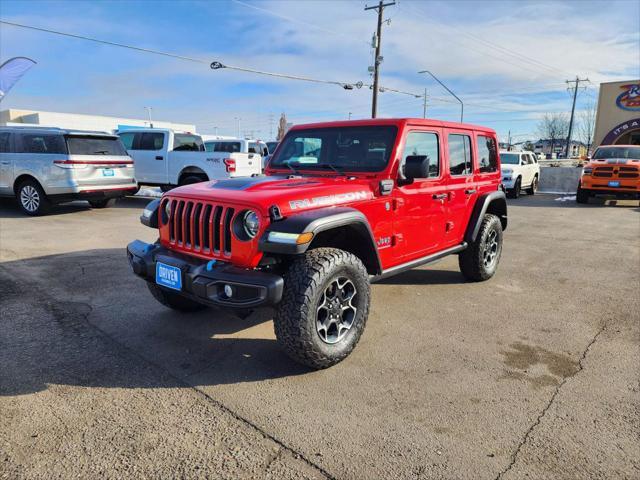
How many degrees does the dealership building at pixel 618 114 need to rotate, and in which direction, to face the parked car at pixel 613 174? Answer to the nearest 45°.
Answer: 0° — it already faces it

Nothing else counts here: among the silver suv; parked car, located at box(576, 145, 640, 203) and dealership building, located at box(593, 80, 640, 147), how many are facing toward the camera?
2

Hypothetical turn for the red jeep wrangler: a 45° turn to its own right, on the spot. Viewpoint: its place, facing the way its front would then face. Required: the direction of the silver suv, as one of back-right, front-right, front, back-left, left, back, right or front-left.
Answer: front-right

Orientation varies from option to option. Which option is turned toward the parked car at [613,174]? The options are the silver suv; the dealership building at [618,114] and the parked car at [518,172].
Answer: the dealership building

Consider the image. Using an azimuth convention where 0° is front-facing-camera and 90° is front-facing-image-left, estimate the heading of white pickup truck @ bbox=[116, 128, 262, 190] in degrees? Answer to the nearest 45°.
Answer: approximately 135°

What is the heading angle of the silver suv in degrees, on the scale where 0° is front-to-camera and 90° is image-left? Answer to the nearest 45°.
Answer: approximately 135°

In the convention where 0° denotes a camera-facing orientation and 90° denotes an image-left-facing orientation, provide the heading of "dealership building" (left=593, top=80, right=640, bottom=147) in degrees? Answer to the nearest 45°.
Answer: approximately 0°

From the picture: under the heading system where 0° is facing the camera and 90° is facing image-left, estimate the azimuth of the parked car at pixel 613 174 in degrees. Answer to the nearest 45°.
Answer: approximately 0°

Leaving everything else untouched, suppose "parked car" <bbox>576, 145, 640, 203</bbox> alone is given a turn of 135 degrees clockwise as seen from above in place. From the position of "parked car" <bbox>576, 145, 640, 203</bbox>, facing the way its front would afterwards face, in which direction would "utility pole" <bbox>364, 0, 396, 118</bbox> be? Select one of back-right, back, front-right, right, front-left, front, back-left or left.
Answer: front

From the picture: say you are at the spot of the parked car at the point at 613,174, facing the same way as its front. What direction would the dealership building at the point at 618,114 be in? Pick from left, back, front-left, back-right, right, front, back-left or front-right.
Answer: back

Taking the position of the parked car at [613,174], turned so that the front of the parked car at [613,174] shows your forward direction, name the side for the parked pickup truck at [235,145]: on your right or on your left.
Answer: on your right
